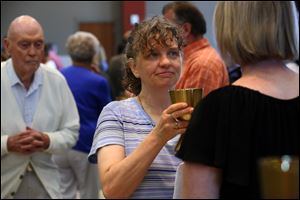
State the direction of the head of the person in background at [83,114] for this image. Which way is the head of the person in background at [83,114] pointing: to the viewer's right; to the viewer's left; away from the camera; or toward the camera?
away from the camera

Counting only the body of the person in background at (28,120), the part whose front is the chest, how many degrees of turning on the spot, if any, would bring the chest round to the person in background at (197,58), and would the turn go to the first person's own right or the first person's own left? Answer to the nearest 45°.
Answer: approximately 90° to the first person's own left

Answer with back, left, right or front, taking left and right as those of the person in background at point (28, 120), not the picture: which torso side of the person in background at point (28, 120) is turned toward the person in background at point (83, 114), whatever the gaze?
back

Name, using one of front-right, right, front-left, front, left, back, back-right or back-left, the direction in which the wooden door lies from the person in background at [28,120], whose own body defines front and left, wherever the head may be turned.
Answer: back

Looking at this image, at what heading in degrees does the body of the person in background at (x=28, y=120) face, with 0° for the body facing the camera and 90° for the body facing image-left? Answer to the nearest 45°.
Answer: approximately 0°
